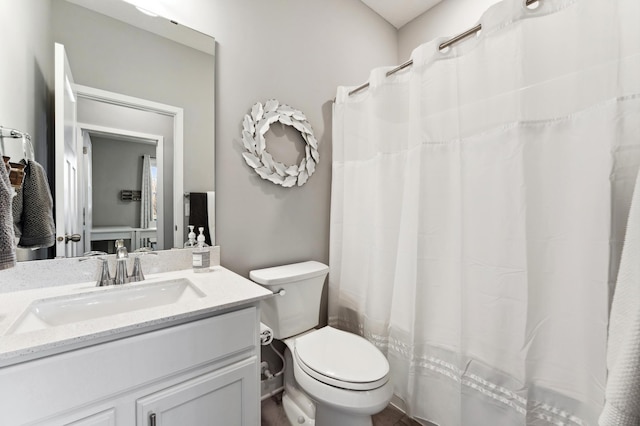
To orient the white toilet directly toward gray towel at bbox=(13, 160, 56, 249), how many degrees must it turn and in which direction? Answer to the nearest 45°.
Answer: approximately 135° to its right

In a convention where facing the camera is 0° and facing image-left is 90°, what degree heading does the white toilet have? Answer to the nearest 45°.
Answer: approximately 315°

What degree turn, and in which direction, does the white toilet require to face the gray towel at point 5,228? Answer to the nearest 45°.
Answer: approximately 90° to its right

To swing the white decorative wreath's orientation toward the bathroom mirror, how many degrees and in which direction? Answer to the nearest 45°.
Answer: approximately 90° to its right

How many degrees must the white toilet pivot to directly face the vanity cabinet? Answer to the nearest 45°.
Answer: approximately 90° to its right

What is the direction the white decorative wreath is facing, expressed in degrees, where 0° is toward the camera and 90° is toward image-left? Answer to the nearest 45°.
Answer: approximately 315°
